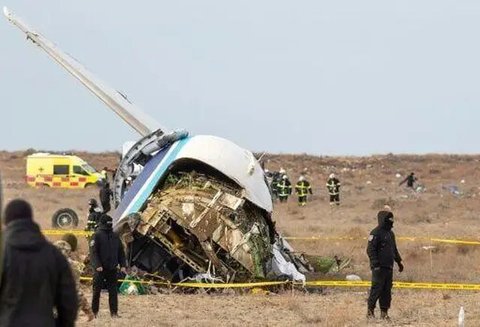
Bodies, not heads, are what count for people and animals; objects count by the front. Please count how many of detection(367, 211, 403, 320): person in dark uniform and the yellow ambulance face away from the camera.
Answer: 0

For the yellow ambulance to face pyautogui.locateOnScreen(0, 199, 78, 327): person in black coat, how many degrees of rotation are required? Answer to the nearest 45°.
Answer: approximately 90° to its right

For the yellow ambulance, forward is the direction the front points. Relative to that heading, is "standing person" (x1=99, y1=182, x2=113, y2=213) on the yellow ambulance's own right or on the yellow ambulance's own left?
on the yellow ambulance's own right

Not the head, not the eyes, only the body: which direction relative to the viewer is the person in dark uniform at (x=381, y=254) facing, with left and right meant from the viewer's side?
facing the viewer and to the right of the viewer

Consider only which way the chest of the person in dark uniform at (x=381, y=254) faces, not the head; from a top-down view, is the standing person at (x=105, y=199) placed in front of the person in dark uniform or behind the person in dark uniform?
behind

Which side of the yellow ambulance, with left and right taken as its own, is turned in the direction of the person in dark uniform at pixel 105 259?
right

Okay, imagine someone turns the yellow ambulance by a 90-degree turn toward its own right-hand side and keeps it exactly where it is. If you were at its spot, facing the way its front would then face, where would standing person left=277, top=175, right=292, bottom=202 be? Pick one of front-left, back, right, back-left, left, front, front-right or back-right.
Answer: front-left

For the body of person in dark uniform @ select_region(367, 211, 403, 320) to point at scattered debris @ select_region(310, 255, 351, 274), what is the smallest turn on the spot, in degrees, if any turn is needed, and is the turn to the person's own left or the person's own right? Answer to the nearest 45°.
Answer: approximately 135° to the person's own left

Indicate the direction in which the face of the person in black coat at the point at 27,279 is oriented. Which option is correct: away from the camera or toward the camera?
away from the camera

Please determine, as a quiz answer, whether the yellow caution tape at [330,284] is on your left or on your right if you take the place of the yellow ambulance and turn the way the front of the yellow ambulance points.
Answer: on your right

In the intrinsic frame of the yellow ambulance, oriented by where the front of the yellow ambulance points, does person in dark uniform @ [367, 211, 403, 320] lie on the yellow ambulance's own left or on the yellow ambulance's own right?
on the yellow ambulance's own right

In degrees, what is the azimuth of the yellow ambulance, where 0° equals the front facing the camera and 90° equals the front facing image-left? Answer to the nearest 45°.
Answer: approximately 270°

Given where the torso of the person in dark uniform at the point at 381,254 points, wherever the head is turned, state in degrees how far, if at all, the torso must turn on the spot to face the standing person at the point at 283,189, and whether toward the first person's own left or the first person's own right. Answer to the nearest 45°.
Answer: approximately 135° to the first person's own left

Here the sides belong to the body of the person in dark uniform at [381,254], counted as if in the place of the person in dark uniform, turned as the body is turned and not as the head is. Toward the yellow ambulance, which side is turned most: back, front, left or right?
back
